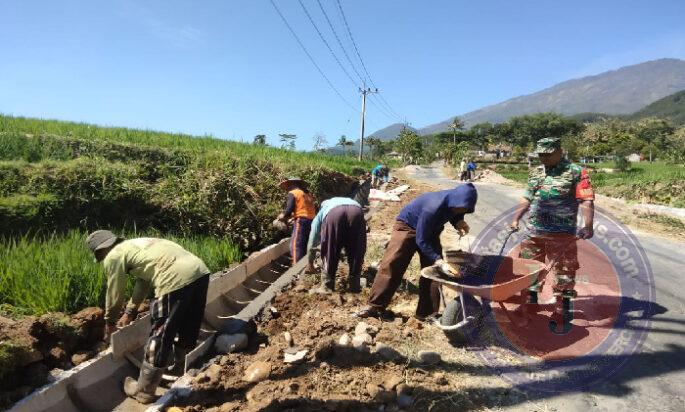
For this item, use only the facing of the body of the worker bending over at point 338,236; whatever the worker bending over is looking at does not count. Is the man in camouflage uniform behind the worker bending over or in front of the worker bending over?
behind

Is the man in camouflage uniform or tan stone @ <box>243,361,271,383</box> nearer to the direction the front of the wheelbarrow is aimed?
the tan stone

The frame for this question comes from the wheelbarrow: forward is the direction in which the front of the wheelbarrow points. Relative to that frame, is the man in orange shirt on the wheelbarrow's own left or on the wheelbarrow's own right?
on the wheelbarrow's own right

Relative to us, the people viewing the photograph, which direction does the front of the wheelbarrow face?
facing the viewer and to the left of the viewer

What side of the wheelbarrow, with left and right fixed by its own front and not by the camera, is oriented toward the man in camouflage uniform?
back

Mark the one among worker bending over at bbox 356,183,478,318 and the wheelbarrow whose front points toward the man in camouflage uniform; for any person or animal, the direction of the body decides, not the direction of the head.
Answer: the worker bending over

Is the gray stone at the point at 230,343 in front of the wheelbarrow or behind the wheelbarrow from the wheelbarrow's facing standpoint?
in front

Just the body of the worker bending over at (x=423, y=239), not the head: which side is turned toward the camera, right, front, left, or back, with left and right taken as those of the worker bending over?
right

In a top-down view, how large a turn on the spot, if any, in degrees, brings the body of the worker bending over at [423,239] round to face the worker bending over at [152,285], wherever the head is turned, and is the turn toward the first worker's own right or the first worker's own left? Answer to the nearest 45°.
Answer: approximately 135° to the first worker's own right

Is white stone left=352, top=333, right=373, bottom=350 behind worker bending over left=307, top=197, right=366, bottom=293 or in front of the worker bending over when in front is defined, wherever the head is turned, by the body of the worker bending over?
behind

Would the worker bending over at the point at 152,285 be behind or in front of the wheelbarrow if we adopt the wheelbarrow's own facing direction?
in front

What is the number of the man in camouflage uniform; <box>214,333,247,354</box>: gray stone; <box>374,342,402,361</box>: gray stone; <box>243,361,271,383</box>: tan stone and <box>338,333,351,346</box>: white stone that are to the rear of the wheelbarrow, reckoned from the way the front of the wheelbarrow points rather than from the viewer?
1

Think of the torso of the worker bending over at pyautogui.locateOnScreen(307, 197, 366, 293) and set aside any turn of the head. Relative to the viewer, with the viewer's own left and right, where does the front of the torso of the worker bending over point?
facing away from the viewer and to the left of the viewer

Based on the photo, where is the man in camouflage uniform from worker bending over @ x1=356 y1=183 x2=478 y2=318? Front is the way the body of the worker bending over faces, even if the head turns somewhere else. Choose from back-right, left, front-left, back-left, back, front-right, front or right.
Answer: front

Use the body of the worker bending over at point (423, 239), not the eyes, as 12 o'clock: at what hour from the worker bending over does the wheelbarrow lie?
The wheelbarrow is roughly at 1 o'clock from the worker bending over.

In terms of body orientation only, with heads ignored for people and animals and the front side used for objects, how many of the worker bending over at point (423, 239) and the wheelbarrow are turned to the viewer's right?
1

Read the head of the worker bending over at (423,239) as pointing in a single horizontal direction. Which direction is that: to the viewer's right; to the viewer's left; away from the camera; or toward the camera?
to the viewer's right

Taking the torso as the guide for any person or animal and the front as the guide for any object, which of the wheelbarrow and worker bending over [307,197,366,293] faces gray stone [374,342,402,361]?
the wheelbarrow

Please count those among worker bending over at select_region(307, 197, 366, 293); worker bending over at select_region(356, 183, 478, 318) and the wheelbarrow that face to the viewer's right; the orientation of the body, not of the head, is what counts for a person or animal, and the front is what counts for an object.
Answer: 1
